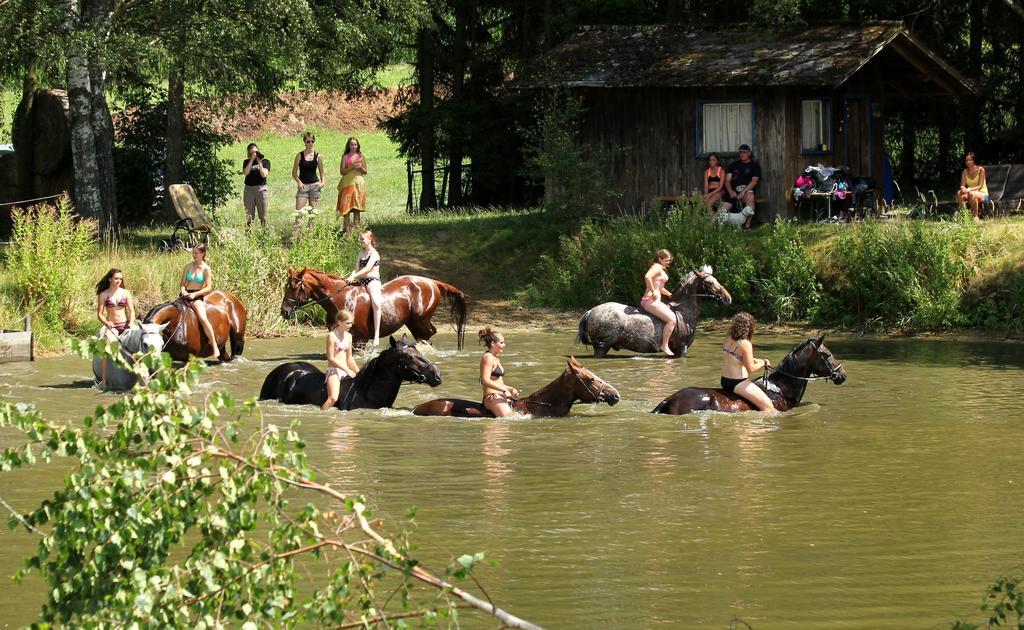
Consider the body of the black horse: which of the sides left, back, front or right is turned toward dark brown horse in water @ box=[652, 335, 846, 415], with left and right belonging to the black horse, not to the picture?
front

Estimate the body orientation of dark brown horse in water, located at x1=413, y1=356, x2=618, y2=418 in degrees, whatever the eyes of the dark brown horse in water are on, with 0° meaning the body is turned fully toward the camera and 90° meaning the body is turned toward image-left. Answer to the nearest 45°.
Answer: approximately 270°

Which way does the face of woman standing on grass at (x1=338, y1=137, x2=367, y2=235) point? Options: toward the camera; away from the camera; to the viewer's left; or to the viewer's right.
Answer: toward the camera

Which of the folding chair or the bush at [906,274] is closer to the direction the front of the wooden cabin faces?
the bush

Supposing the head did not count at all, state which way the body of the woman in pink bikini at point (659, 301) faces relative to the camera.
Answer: to the viewer's right

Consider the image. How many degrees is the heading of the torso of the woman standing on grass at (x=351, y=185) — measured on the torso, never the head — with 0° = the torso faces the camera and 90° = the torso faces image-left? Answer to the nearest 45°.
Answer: approximately 0°

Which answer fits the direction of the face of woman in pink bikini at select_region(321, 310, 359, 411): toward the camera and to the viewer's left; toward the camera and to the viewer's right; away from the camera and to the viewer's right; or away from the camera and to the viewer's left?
toward the camera and to the viewer's right

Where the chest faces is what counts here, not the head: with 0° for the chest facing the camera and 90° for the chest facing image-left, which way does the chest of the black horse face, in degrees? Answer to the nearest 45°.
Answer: approximately 270°

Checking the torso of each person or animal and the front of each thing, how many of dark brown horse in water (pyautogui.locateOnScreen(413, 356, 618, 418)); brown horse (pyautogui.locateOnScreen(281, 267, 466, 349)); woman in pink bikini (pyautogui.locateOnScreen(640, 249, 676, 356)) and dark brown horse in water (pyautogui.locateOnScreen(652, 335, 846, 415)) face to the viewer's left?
1

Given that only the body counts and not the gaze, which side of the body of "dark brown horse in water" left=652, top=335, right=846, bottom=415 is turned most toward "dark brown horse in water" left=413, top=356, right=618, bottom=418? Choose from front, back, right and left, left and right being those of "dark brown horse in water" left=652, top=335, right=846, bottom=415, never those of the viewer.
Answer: back

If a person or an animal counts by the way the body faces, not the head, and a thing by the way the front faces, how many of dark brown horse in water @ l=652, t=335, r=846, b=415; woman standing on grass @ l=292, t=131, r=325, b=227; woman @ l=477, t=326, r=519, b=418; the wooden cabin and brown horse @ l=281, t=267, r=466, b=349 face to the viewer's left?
1

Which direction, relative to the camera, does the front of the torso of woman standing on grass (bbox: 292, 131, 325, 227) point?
toward the camera

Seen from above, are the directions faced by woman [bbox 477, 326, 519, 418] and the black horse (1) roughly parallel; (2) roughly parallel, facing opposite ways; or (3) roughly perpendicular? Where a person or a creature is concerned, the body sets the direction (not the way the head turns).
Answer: roughly parallel
